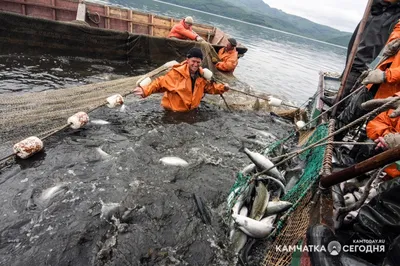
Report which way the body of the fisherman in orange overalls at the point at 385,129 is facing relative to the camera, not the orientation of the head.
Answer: to the viewer's left

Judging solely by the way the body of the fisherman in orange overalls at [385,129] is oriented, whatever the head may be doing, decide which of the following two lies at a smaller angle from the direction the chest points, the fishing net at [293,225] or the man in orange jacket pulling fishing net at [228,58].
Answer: the man in orange jacket pulling fishing net

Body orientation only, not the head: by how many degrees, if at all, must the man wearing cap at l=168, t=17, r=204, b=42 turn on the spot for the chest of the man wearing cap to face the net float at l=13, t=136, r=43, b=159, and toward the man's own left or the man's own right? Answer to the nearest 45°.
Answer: approximately 45° to the man's own right

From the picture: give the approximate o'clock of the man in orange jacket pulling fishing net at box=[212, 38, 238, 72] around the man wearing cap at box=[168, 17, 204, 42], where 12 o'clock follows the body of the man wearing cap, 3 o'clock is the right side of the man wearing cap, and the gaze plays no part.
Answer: The man in orange jacket pulling fishing net is roughly at 11 o'clock from the man wearing cap.

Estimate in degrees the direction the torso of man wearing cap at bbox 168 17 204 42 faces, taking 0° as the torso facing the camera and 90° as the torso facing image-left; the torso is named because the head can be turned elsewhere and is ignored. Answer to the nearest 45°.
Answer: approximately 315°

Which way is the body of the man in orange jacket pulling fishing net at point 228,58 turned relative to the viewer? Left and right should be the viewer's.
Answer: facing to the left of the viewer

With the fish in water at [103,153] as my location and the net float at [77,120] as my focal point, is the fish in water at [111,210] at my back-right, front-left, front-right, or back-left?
back-left

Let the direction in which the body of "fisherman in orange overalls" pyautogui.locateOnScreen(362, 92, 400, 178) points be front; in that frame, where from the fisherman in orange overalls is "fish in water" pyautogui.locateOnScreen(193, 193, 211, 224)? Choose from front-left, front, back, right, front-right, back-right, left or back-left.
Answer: front-left

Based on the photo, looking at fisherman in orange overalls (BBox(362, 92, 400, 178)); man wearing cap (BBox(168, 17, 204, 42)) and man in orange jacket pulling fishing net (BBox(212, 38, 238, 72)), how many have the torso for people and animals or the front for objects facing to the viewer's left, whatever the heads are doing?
2

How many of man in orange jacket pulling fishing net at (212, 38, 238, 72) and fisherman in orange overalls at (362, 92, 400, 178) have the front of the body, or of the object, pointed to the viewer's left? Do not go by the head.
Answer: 2

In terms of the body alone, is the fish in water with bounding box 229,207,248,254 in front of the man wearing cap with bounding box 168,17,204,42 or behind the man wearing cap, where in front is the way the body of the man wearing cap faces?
in front

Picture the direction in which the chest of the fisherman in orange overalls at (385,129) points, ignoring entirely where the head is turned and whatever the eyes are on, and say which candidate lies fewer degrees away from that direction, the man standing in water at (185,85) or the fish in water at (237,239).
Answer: the man standing in water

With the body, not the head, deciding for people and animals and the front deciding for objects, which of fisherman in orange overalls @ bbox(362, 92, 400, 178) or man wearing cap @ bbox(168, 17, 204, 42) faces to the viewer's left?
the fisherman in orange overalls
